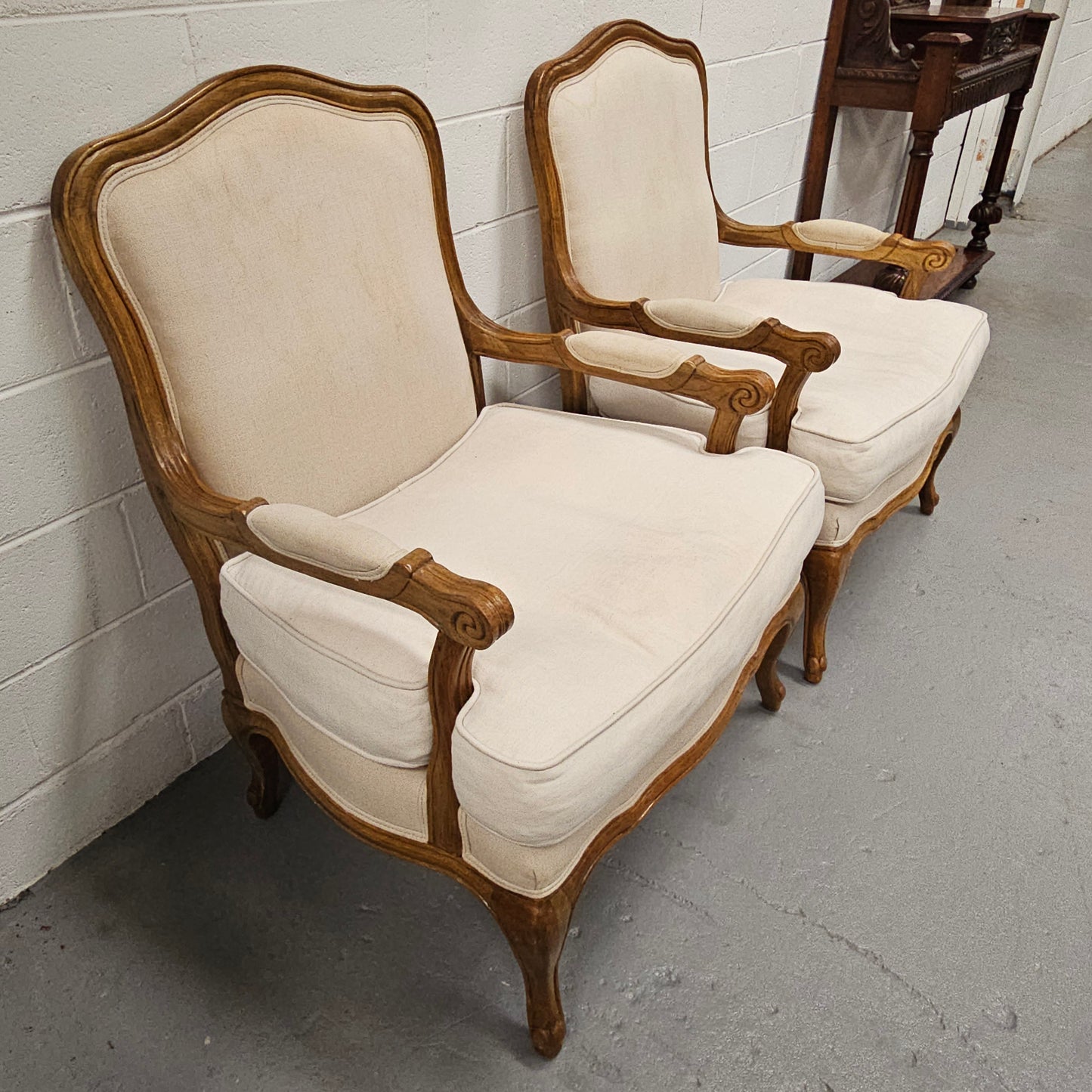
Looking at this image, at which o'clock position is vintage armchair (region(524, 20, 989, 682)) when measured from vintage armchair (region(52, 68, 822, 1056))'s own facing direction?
vintage armchair (region(524, 20, 989, 682)) is roughly at 9 o'clock from vintage armchair (region(52, 68, 822, 1056)).

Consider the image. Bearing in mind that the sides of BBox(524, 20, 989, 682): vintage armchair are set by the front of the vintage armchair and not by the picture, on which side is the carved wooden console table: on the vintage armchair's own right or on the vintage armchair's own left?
on the vintage armchair's own left

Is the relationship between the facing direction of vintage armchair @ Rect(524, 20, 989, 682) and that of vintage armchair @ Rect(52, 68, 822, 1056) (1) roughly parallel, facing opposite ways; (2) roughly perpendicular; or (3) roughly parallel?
roughly parallel

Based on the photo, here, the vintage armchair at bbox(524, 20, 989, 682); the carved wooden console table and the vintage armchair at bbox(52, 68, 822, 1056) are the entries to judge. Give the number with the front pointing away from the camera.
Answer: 0

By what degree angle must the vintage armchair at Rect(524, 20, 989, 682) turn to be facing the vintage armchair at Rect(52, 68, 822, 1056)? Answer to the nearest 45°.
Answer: approximately 45° to its right

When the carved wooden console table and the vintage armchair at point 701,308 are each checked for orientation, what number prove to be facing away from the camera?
0

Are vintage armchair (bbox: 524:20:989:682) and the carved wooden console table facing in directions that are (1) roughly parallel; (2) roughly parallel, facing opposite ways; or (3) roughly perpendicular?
roughly parallel

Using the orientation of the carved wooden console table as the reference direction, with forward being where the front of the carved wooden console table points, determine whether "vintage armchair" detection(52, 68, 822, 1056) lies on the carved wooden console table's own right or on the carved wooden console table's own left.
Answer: on the carved wooden console table's own right

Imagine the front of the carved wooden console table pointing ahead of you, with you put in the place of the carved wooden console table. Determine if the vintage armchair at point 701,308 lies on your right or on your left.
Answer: on your right

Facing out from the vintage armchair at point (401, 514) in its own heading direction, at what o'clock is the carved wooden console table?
The carved wooden console table is roughly at 9 o'clock from the vintage armchair.

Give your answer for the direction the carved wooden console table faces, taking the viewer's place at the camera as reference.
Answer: facing the viewer and to the right of the viewer
